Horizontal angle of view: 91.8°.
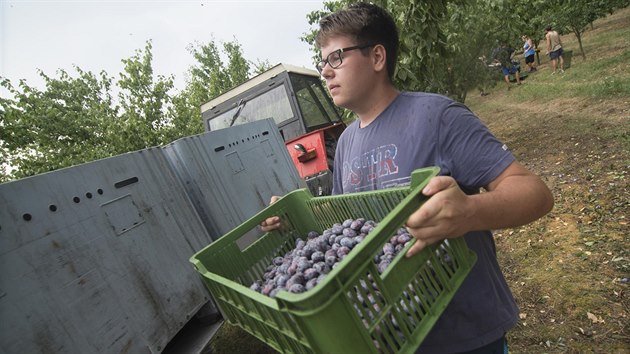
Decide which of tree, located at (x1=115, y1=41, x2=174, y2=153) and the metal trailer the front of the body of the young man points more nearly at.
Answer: the metal trailer

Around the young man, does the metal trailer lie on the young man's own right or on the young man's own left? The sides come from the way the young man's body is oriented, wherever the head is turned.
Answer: on the young man's own right

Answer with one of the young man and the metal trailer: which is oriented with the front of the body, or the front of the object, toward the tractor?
the metal trailer

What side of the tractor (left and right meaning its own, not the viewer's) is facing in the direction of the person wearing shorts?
front

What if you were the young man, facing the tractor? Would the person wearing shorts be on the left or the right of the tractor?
right

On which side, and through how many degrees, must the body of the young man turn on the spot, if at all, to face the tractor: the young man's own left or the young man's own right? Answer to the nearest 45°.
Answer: approximately 135° to the young man's own right

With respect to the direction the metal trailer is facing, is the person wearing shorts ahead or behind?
ahead

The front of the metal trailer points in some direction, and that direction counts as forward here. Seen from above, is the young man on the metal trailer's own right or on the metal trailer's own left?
on the metal trailer's own right

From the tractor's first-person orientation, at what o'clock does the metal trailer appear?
The metal trailer is roughly at 5 o'clock from the tractor.

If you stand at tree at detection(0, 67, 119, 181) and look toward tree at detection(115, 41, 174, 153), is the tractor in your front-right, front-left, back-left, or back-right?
front-right

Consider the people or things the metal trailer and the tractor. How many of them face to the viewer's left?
0

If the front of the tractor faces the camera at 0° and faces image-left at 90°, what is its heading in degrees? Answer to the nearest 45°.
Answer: approximately 225°

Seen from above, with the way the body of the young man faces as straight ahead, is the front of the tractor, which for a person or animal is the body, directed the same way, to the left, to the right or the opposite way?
the opposite way

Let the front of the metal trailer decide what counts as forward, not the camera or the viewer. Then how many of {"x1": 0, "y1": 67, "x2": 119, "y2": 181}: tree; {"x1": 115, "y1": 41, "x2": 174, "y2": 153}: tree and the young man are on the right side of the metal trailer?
1

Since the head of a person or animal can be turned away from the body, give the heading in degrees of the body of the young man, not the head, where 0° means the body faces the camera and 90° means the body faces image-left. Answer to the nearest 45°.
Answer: approximately 45°

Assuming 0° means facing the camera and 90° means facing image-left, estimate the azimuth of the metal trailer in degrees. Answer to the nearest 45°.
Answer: approximately 225°

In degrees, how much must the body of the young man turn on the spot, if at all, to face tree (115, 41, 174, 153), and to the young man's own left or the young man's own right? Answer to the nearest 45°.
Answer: approximately 90° to the young man's own right
